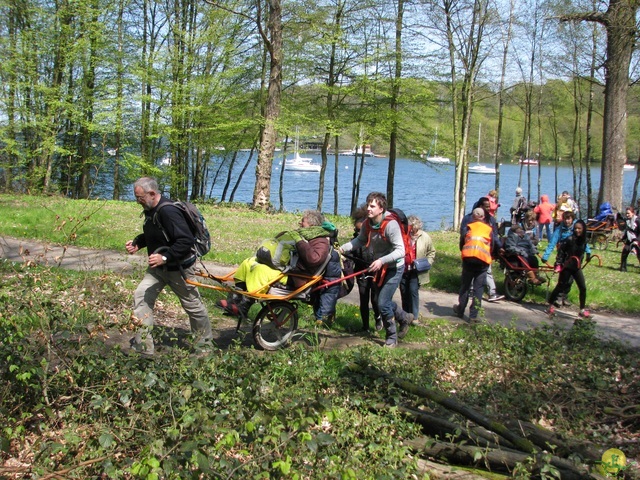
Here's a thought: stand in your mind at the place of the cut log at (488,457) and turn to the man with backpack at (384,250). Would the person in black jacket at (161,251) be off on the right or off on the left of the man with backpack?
left

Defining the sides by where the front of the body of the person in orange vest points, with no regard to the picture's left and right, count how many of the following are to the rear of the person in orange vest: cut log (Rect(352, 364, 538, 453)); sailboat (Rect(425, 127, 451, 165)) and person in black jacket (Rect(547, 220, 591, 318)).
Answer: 1

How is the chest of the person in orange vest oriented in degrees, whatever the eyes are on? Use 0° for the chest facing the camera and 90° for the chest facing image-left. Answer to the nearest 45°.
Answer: approximately 180°

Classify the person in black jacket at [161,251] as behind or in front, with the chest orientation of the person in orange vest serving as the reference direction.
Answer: behind

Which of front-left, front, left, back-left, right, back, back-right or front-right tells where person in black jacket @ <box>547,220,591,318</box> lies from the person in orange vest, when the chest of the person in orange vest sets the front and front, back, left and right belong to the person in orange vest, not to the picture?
front-right

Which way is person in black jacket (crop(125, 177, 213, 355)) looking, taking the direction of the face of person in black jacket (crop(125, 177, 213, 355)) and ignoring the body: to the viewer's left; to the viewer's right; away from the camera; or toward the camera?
to the viewer's left

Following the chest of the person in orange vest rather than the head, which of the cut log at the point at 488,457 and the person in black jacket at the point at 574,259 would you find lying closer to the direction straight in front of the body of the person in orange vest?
the person in black jacket

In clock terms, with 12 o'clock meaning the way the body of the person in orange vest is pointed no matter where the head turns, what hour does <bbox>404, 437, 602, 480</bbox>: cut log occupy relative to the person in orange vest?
The cut log is roughly at 6 o'clock from the person in orange vest.

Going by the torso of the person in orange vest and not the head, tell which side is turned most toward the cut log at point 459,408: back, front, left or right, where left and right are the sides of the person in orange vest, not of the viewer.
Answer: back
